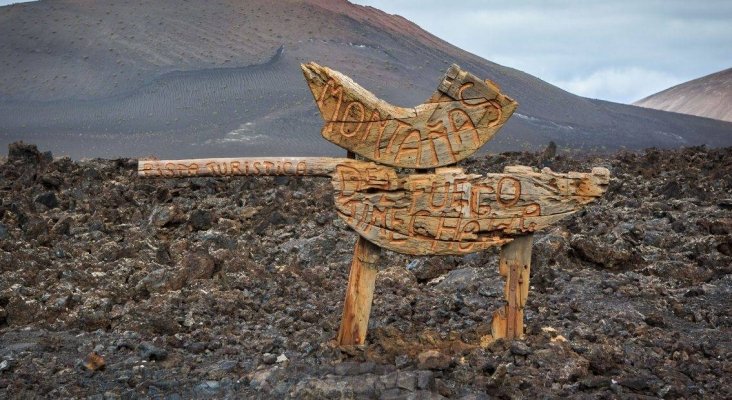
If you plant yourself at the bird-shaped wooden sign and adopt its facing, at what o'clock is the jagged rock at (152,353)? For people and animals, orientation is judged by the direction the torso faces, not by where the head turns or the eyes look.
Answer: The jagged rock is roughly at 3 o'clock from the bird-shaped wooden sign.

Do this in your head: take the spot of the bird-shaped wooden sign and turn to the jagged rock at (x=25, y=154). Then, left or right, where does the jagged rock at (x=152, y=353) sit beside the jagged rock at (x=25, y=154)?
left

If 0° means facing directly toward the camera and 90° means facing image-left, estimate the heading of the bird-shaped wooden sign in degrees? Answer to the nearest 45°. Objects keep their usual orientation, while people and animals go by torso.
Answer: approximately 0°

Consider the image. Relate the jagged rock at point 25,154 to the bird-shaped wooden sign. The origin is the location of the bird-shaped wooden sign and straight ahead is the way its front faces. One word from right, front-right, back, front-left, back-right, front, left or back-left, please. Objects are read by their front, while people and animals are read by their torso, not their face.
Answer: back-right

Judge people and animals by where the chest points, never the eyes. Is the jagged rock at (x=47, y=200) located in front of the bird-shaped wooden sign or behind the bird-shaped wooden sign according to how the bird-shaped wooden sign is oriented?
behind
